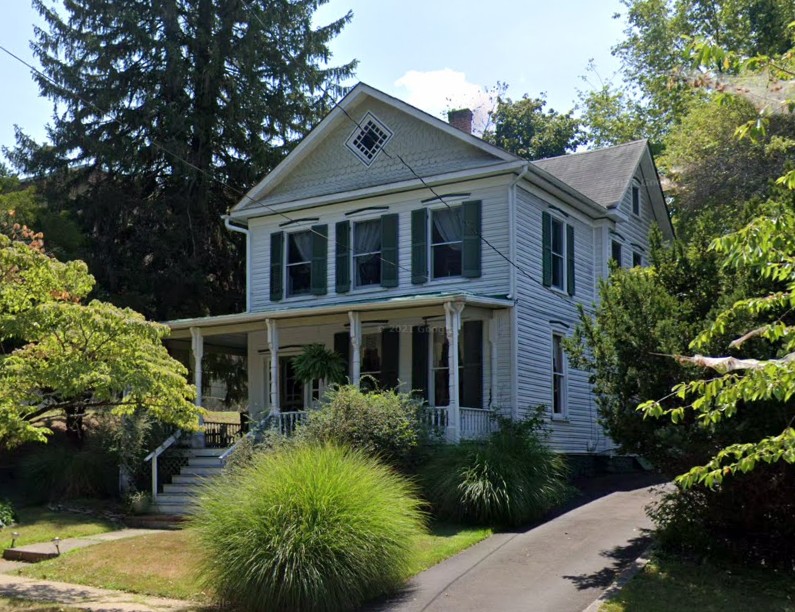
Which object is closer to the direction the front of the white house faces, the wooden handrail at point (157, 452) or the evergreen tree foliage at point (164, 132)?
the wooden handrail

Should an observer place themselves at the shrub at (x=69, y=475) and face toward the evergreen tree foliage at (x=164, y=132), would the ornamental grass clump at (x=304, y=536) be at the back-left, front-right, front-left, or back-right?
back-right

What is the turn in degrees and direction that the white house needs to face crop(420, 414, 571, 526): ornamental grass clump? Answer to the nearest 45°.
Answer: approximately 45° to its left

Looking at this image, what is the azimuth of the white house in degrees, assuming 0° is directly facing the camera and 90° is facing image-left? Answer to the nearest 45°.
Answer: approximately 45°

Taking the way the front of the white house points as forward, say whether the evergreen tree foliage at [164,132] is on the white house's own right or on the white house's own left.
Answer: on the white house's own right

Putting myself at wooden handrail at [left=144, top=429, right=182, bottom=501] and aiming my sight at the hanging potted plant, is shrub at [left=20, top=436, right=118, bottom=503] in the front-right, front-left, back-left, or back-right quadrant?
back-left

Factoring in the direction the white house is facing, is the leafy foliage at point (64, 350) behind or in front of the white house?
in front

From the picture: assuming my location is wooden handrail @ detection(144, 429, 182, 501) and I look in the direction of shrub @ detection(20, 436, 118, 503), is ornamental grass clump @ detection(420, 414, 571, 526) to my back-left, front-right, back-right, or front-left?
back-left

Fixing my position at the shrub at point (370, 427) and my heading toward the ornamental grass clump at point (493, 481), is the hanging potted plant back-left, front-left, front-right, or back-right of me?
back-left

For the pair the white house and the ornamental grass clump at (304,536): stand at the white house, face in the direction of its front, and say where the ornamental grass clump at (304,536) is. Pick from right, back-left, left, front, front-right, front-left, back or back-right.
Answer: front-left

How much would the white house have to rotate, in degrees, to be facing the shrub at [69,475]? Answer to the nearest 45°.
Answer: approximately 45° to its right
